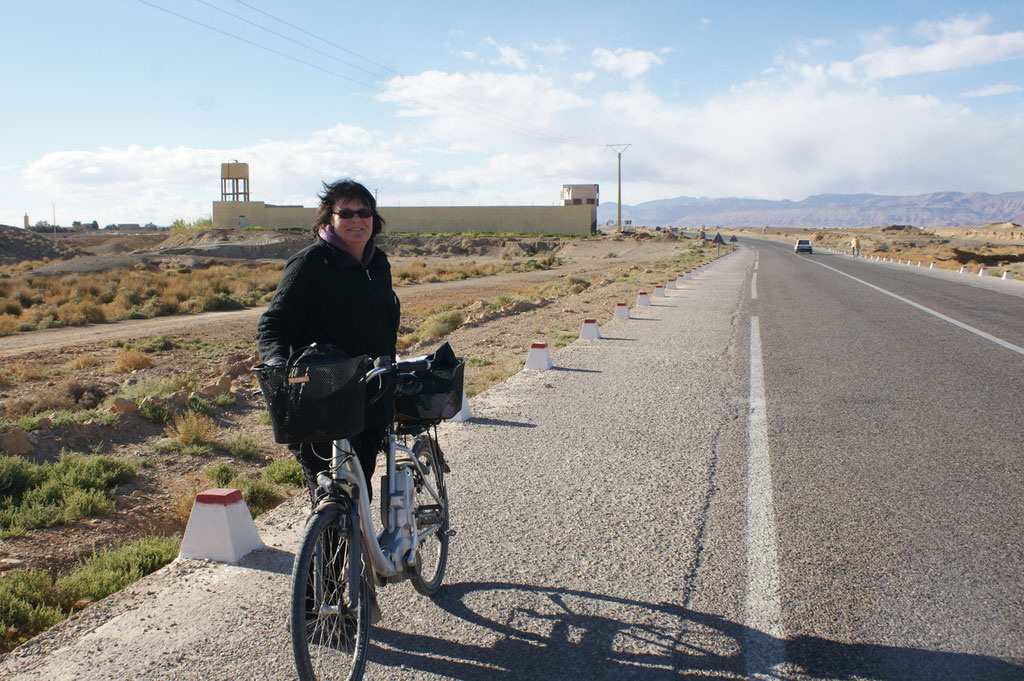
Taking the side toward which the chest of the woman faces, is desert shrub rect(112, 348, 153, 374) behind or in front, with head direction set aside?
behind

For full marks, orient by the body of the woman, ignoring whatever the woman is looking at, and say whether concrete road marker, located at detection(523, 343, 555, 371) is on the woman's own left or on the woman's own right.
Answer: on the woman's own left

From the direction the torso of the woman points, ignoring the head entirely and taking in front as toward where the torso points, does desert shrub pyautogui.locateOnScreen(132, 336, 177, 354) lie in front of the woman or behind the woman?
behind

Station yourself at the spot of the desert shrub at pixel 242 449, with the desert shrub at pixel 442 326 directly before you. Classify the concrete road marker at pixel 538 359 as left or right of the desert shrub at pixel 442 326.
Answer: right

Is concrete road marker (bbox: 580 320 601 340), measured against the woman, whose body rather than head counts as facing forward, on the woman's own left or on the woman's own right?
on the woman's own left

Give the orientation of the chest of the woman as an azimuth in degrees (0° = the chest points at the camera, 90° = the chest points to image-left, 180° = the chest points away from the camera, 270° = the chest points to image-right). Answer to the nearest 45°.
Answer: approximately 315°
